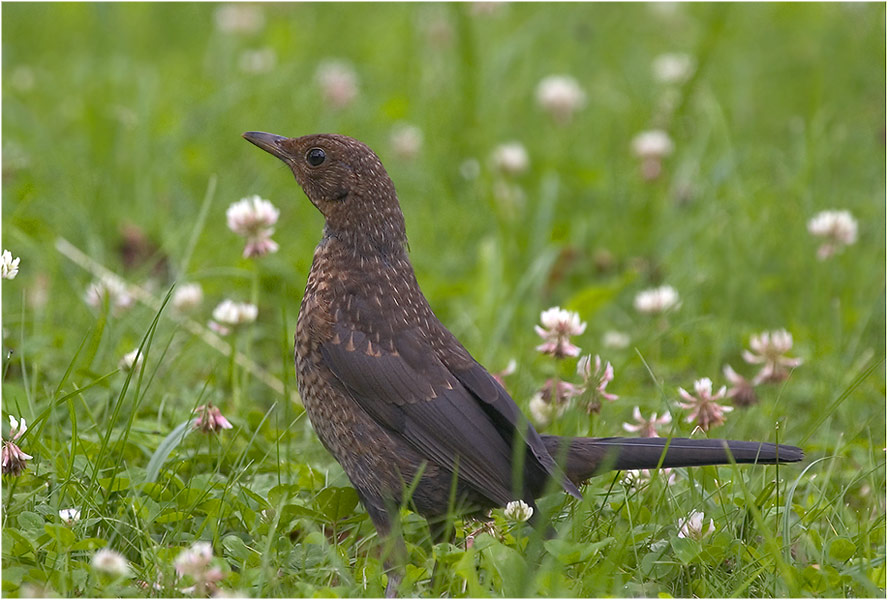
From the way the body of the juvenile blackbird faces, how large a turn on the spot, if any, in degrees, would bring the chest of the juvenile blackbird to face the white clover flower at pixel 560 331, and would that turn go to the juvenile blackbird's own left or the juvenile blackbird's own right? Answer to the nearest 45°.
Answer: approximately 135° to the juvenile blackbird's own right

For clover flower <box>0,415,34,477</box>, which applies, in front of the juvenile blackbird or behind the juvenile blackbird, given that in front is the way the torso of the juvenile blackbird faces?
in front

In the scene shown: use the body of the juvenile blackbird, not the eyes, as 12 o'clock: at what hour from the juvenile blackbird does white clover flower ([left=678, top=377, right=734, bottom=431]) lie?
The white clover flower is roughly at 5 o'clock from the juvenile blackbird.

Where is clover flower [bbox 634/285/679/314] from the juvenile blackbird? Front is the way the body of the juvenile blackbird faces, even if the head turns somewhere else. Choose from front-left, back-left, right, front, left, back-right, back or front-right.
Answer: back-right

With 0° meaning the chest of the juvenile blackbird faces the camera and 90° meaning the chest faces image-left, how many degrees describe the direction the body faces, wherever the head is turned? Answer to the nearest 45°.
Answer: approximately 90°

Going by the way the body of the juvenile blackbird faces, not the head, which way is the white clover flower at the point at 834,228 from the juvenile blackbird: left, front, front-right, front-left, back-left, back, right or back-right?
back-right

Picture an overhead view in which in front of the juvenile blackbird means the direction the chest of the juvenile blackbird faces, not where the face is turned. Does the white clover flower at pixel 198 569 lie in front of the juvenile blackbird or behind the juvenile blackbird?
in front

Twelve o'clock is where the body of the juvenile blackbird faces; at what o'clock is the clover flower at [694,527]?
The clover flower is roughly at 6 o'clock from the juvenile blackbird.

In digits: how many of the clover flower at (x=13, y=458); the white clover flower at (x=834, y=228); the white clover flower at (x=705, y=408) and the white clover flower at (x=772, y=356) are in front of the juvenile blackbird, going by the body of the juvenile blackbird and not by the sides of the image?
1
